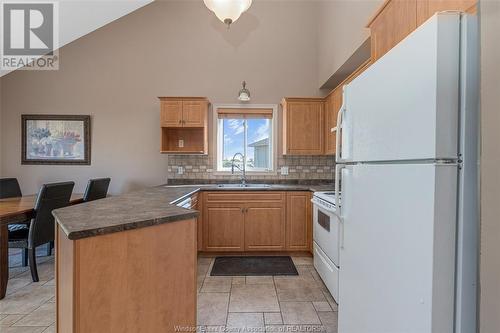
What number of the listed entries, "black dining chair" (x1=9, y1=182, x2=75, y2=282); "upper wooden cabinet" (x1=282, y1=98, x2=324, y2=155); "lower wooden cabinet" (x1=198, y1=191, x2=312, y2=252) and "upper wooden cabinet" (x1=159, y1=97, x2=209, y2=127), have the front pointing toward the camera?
3

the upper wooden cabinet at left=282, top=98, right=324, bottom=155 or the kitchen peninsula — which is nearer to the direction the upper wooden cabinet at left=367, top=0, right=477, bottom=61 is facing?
the kitchen peninsula

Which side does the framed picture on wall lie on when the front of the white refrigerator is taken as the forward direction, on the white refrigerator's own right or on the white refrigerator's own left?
on the white refrigerator's own right

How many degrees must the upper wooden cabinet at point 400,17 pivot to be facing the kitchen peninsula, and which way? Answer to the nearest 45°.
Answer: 0° — it already faces it

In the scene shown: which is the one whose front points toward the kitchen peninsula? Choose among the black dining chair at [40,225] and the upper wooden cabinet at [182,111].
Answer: the upper wooden cabinet

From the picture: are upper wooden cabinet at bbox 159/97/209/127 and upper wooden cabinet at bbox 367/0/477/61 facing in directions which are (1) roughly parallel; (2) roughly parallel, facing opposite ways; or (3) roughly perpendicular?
roughly perpendicular

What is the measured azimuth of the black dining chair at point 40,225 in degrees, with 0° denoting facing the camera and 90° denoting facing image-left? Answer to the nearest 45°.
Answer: approximately 135°

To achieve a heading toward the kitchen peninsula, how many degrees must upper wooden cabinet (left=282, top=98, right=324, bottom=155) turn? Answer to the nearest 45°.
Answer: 0° — it already faces it

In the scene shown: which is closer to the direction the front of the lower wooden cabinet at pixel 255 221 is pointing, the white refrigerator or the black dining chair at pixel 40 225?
the white refrigerator
